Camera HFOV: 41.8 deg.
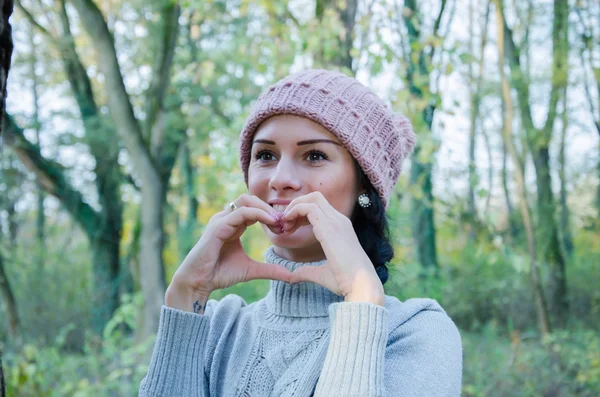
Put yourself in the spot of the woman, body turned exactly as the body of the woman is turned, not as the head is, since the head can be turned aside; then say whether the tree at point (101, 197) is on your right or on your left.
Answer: on your right

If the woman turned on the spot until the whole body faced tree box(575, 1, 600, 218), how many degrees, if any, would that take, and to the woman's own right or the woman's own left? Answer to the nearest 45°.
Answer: approximately 180°

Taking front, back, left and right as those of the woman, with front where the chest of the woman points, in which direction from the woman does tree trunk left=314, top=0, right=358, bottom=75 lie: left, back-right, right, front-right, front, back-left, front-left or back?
back-right

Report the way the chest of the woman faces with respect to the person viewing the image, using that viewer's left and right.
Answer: facing the viewer and to the left of the viewer

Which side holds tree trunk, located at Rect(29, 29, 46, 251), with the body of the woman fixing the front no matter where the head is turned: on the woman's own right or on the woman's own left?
on the woman's own right

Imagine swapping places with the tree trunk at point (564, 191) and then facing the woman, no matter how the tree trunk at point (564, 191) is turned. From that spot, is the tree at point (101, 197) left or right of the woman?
right
